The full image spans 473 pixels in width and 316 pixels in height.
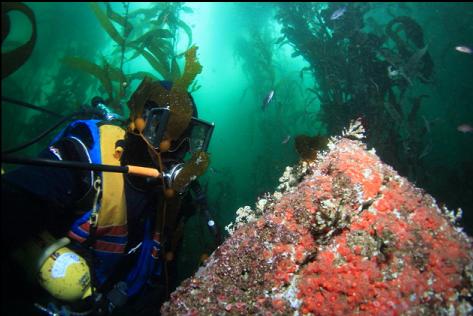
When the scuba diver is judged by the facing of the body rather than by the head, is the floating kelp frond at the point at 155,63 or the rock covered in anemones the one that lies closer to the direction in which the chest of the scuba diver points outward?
the rock covered in anemones

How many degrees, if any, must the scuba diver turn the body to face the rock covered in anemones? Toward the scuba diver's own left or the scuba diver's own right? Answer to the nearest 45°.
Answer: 0° — they already face it

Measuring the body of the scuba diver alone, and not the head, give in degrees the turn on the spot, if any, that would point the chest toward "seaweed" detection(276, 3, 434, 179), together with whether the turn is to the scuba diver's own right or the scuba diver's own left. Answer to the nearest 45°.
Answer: approximately 90° to the scuba diver's own left

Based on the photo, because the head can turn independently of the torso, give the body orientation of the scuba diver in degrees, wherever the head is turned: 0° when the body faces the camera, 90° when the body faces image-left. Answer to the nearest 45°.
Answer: approximately 315°
